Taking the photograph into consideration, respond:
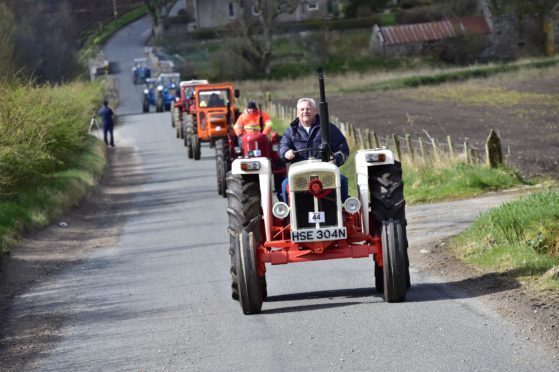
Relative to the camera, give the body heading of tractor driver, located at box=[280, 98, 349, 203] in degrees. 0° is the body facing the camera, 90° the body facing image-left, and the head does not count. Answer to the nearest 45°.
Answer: approximately 0°

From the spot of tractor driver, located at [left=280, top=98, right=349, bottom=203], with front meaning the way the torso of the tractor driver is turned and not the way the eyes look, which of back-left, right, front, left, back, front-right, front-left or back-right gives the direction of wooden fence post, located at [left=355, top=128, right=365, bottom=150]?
back

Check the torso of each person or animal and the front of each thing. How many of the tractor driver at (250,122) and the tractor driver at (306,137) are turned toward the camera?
2

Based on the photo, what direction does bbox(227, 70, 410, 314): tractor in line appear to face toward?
toward the camera

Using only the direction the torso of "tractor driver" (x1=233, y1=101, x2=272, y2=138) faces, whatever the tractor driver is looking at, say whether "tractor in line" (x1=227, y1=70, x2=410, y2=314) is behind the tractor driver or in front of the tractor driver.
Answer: in front

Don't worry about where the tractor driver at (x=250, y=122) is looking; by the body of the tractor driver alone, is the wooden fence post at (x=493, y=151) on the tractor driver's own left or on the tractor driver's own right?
on the tractor driver's own left

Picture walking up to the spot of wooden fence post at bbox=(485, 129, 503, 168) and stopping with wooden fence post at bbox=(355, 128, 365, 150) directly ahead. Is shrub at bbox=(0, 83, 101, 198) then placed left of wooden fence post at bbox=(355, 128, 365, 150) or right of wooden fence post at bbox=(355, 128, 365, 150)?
left

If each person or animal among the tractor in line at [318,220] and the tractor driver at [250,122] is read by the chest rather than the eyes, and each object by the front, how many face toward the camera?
2
